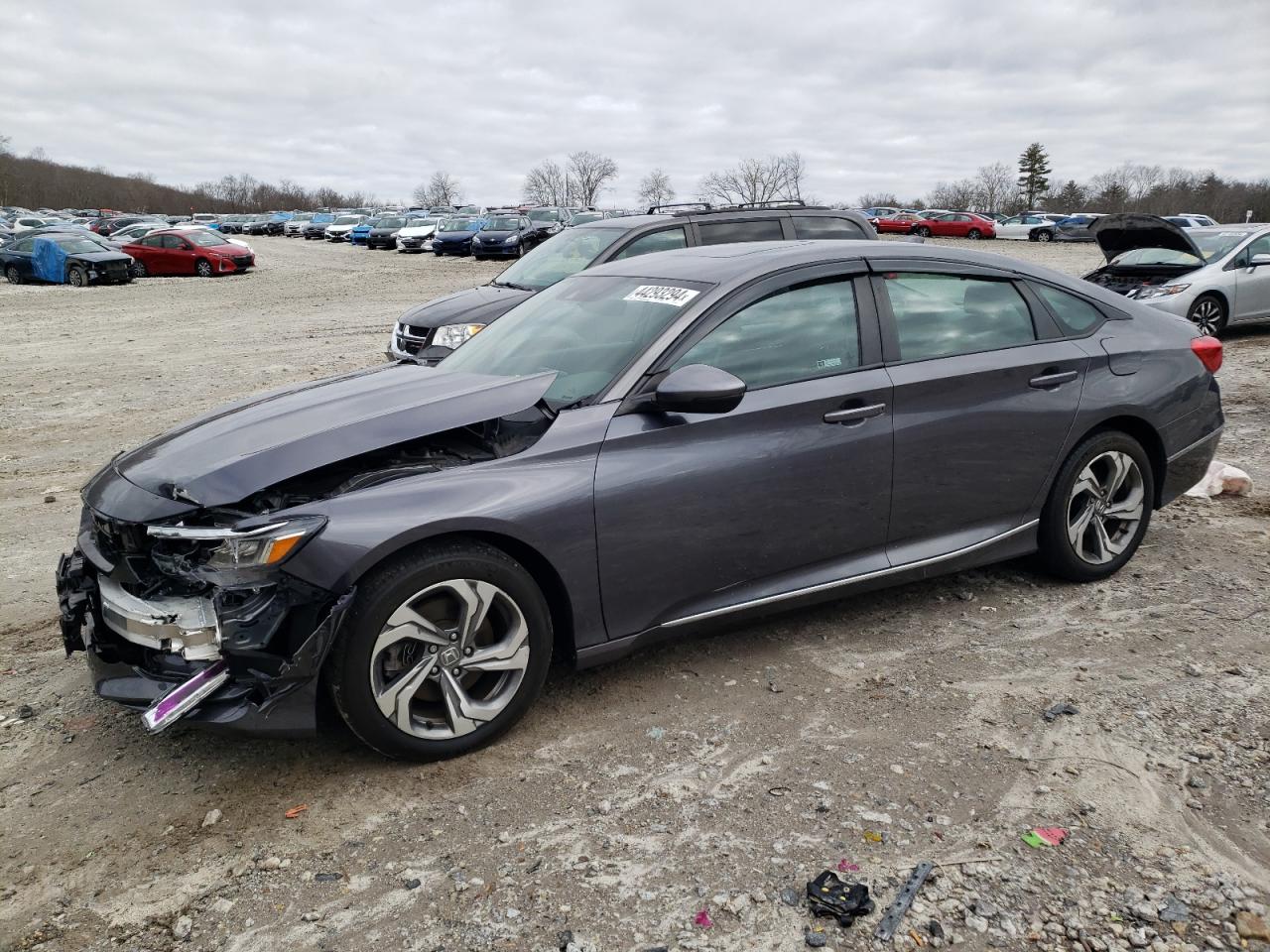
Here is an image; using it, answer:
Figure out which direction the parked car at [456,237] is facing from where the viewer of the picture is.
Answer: facing the viewer and to the left of the viewer

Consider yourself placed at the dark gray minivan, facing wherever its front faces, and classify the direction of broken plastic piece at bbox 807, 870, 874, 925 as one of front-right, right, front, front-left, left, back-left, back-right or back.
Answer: front-left

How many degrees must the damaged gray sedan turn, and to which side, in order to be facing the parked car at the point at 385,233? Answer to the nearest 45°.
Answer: approximately 135° to its right

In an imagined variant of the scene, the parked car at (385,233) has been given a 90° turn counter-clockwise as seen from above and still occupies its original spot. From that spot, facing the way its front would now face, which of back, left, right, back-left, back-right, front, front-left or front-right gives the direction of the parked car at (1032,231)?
front-left

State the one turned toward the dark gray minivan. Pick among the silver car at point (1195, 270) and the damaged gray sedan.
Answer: the silver car

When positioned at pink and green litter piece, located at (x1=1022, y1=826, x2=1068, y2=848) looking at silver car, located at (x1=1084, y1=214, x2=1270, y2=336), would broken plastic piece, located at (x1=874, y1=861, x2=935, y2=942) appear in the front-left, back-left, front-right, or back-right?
back-left

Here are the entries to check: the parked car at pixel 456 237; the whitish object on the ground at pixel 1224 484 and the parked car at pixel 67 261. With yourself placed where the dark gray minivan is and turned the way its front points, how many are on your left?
1

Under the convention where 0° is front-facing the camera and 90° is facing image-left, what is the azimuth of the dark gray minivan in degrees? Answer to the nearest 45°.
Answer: approximately 45°

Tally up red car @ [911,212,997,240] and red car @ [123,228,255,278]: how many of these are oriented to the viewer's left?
1

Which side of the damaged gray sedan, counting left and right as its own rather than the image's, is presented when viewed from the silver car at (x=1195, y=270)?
back

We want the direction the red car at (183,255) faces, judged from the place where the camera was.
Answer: facing the viewer and to the right of the viewer

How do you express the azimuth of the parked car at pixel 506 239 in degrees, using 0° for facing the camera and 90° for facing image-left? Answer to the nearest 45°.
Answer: approximately 45°
